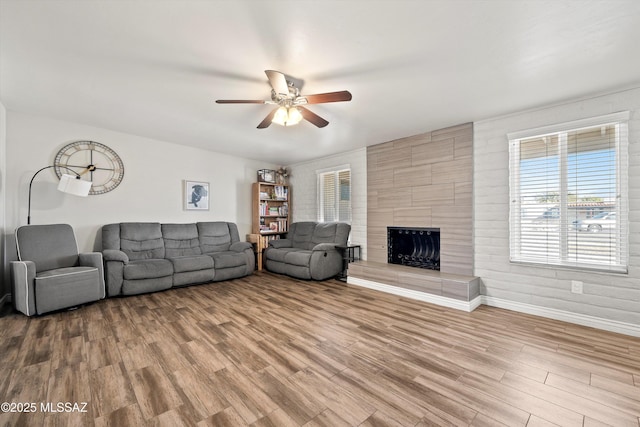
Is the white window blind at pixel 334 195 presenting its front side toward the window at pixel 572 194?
no

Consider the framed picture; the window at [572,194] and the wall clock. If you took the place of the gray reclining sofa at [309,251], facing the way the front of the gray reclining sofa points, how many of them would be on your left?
1

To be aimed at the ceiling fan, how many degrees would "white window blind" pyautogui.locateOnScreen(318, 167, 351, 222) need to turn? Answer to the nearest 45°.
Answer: approximately 45° to its left

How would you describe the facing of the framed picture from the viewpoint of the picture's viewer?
facing the viewer and to the right of the viewer

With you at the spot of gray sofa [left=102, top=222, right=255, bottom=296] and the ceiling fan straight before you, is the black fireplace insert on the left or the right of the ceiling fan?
left

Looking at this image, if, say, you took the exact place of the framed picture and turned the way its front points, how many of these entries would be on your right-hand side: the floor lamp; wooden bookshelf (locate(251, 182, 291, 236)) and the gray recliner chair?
2

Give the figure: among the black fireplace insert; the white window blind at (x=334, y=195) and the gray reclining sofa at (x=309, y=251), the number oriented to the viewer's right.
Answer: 0

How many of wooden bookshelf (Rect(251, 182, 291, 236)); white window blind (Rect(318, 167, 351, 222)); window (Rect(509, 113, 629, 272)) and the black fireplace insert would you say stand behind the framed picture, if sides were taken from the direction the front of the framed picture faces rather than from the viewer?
0

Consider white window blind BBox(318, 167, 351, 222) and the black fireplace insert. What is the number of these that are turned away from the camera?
0

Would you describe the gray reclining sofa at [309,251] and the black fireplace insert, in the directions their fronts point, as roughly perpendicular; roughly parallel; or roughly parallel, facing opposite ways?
roughly parallel

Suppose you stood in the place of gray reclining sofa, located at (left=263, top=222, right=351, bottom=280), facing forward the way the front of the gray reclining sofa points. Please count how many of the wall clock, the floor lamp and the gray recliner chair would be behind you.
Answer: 0

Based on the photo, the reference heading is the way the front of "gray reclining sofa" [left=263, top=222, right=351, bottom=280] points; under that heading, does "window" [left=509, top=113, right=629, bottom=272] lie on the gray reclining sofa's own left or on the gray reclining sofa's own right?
on the gray reclining sofa's own left

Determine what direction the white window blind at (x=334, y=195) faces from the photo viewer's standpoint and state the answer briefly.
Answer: facing the viewer and to the left of the viewer

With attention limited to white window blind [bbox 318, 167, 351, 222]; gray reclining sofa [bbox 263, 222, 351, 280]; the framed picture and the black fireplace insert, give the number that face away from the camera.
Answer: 0

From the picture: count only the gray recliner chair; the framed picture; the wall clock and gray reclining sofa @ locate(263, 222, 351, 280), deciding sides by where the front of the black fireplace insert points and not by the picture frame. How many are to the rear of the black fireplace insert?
0
